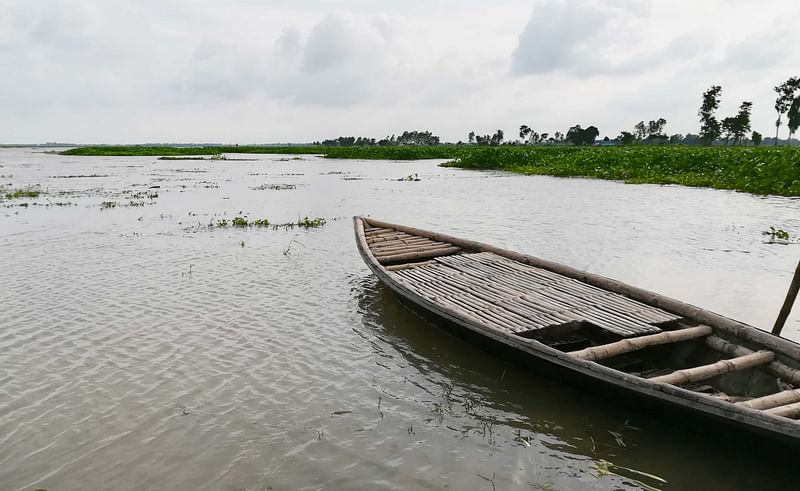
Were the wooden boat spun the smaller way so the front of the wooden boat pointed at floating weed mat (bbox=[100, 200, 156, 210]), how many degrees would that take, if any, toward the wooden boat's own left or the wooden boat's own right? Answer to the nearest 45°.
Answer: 0° — it already faces it

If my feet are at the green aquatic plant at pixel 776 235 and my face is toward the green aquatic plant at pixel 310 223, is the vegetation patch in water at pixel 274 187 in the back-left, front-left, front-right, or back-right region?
front-right

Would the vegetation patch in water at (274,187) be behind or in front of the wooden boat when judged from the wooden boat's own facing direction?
in front

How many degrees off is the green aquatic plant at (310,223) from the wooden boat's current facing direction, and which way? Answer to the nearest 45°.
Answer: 0° — it already faces it

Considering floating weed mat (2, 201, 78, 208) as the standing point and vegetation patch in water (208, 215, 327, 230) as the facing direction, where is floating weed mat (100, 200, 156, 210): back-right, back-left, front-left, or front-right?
front-left

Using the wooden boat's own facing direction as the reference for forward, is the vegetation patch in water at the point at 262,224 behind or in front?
in front

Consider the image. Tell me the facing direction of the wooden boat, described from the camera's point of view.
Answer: facing away from the viewer and to the left of the viewer

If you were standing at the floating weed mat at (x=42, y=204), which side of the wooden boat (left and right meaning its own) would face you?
front

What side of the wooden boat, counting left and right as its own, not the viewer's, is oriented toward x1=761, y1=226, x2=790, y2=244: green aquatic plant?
right
